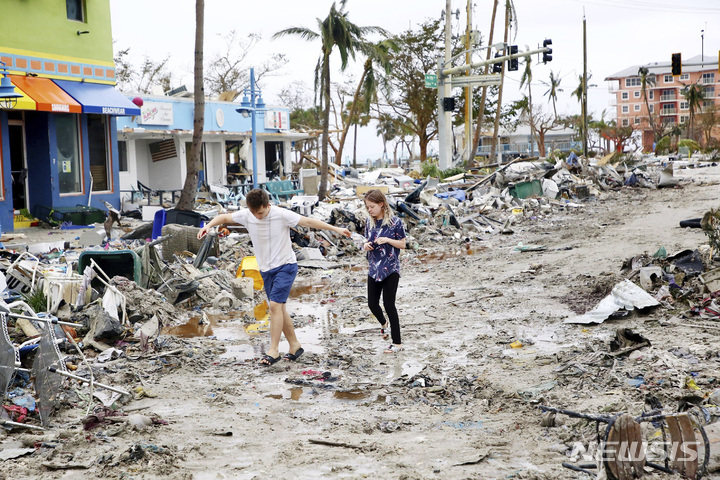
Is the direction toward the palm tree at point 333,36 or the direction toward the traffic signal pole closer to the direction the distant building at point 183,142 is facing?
the palm tree

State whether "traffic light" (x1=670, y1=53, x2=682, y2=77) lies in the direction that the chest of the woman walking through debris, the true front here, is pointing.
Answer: no

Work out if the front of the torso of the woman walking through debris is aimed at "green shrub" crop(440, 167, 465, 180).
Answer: no

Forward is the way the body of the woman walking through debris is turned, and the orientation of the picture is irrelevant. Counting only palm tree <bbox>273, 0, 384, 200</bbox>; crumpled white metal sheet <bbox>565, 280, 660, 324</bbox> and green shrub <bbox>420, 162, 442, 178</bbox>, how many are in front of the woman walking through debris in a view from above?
0

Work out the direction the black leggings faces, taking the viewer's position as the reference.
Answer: facing the viewer and to the left of the viewer

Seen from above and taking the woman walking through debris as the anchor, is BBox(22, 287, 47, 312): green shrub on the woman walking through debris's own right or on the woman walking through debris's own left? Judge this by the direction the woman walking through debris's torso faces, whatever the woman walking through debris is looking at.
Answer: on the woman walking through debris's own right

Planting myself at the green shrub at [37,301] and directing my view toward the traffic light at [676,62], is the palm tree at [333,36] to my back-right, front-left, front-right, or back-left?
front-left

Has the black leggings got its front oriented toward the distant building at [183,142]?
no

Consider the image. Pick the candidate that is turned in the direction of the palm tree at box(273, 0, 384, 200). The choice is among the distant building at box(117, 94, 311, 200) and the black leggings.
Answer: the distant building

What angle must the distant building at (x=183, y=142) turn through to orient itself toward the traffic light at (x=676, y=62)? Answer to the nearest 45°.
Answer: approximately 45° to its left

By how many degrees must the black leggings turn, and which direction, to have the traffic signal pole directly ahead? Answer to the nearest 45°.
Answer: approximately 135° to its right

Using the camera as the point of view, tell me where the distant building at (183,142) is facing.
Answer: facing the viewer and to the right of the viewer

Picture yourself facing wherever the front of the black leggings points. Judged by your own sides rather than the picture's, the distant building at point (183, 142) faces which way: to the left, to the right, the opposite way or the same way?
to the left

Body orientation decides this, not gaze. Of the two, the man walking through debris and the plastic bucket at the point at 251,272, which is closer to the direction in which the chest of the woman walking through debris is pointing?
the man walking through debris

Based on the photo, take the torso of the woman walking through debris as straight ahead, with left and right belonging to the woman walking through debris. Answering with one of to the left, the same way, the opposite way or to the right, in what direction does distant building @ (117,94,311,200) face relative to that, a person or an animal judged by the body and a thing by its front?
to the left
